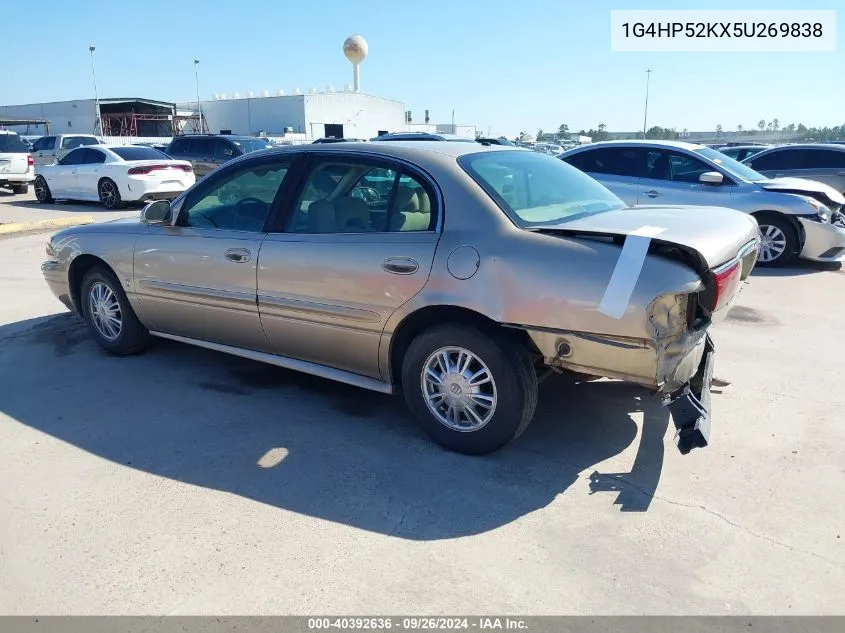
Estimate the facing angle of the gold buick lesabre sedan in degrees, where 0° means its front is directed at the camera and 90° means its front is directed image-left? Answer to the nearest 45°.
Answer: approximately 135°
